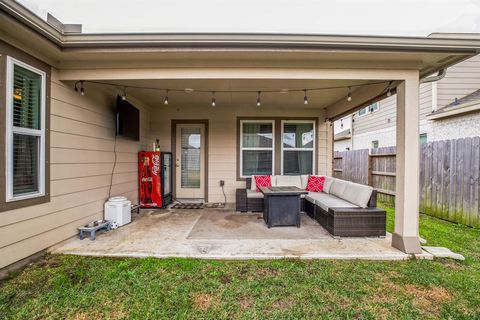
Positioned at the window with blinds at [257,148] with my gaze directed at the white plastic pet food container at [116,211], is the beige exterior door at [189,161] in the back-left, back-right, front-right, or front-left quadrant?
front-right

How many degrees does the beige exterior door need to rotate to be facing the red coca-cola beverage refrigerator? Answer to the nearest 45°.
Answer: approximately 45° to its right

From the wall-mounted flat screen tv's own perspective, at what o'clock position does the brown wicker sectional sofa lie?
The brown wicker sectional sofa is roughly at 12 o'clock from the wall-mounted flat screen tv.

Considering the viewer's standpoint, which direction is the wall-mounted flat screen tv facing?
facing the viewer and to the right of the viewer

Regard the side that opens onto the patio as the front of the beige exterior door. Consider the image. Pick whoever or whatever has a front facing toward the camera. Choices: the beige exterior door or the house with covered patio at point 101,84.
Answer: the beige exterior door

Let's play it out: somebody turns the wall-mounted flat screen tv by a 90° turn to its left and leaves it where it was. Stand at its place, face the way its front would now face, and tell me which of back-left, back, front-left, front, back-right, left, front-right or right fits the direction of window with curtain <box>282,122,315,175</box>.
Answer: front-right

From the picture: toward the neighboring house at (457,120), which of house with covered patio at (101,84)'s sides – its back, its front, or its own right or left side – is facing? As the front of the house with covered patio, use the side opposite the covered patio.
right

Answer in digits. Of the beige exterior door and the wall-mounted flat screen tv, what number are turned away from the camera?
0

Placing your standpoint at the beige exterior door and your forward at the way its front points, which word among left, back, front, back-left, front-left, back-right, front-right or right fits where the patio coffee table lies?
front-left

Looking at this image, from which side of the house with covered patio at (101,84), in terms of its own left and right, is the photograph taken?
back

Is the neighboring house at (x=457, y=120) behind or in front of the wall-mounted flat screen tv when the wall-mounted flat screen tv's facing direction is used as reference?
in front

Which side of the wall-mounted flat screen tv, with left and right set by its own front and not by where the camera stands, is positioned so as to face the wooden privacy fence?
front

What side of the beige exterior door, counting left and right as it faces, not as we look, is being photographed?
front

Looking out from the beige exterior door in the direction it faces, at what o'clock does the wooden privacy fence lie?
The wooden privacy fence is roughly at 10 o'clock from the beige exterior door.
